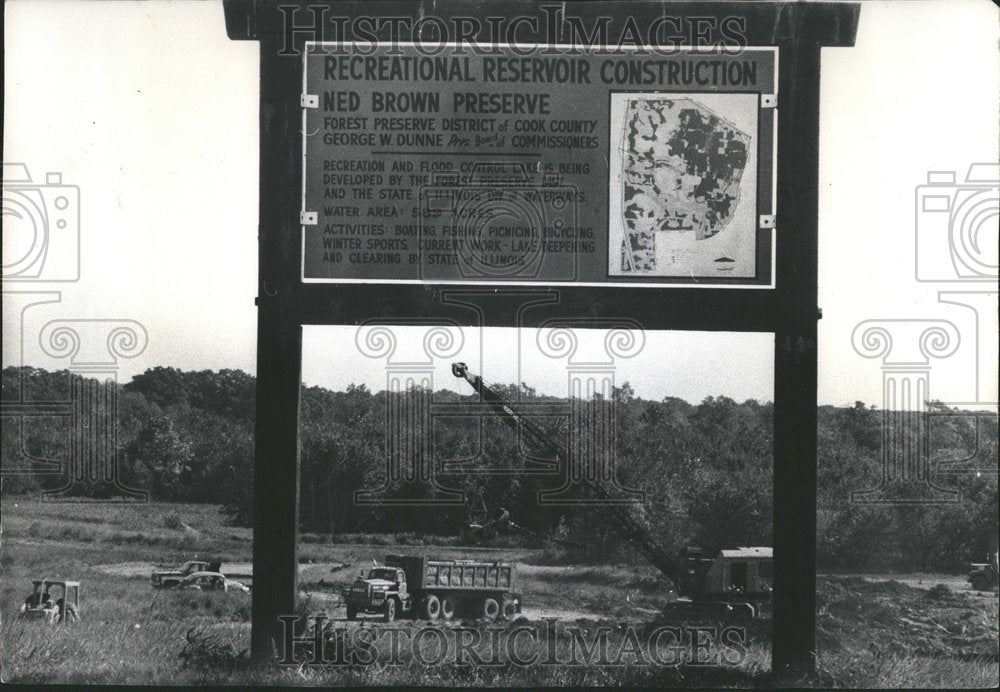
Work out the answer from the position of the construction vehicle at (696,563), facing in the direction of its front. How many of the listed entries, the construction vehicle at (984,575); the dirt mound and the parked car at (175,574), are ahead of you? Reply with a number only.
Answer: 1

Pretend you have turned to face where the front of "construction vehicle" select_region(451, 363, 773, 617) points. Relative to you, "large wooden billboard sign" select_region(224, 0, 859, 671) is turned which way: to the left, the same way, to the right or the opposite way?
to the left

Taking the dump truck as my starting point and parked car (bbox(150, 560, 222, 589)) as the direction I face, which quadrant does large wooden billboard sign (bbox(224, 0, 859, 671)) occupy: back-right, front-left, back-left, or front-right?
back-left

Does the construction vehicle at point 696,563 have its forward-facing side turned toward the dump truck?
yes

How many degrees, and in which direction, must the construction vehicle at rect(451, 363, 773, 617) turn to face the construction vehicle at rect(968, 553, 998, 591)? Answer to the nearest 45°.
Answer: approximately 135° to its right

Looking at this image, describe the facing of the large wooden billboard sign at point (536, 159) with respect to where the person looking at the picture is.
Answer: facing the viewer

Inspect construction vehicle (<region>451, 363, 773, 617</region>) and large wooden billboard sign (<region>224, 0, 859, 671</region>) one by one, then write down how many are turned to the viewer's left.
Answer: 1

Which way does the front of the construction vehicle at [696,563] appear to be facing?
to the viewer's left

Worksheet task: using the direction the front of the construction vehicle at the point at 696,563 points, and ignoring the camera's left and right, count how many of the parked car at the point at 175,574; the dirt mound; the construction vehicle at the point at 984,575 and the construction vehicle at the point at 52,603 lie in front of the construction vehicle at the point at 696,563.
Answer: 2

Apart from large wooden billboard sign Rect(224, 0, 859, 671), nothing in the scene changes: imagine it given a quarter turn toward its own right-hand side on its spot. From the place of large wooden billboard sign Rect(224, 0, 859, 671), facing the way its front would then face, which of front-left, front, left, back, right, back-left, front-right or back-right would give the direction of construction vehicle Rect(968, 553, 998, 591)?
back-right

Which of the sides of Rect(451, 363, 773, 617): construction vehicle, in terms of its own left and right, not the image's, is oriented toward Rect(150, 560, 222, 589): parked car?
front
